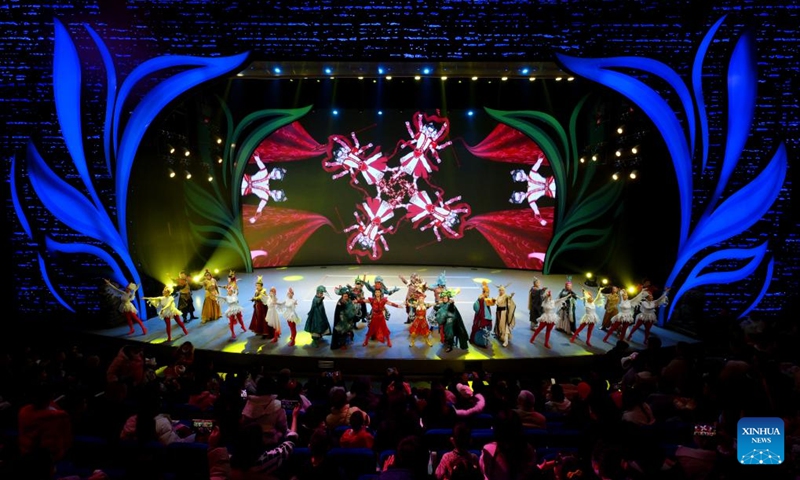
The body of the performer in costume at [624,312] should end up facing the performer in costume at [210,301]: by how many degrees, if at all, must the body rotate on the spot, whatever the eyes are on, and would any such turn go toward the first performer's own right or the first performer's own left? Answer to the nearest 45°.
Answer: approximately 45° to the first performer's own right

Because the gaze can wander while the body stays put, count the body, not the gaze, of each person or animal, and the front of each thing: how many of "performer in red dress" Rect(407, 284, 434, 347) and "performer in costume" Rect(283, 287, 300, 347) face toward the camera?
2

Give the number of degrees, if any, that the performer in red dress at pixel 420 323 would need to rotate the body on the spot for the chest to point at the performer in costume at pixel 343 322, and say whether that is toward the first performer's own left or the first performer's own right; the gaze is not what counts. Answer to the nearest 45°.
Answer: approximately 90° to the first performer's own right

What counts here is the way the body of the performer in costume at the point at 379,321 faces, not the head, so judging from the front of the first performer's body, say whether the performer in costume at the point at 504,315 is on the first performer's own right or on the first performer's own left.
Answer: on the first performer's own left

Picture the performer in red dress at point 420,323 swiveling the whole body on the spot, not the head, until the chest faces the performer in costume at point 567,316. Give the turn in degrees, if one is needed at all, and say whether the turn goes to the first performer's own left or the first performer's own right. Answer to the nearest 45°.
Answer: approximately 90° to the first performer's own left

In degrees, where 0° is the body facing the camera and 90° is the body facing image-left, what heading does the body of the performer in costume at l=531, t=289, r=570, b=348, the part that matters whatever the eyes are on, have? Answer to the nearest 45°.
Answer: approximately 0°

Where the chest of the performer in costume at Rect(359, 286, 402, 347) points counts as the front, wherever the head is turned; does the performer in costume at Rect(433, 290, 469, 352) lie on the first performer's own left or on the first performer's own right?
on the first performer's own left
